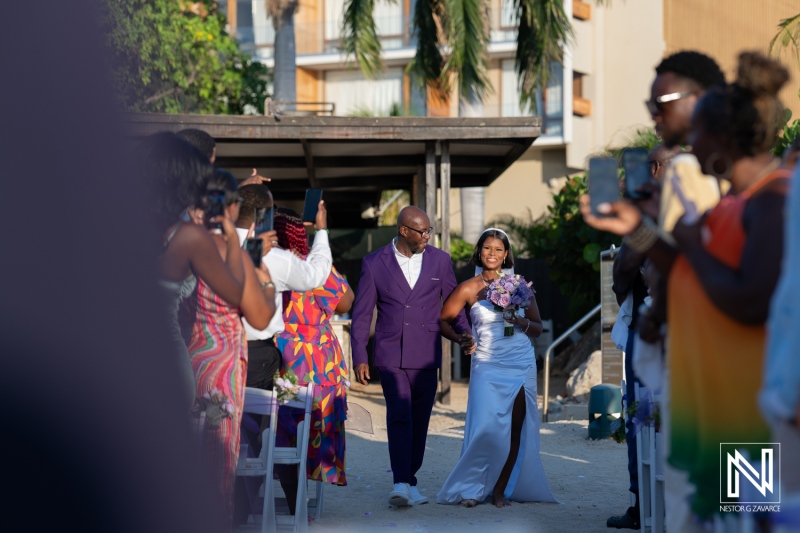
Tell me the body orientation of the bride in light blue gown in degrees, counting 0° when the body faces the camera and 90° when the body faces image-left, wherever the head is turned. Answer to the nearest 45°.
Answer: approximately 0°

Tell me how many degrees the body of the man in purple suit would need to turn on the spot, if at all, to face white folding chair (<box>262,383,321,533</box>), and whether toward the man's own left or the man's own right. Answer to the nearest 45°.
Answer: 0° — they already face it

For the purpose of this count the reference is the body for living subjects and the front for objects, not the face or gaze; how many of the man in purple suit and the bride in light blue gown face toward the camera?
2

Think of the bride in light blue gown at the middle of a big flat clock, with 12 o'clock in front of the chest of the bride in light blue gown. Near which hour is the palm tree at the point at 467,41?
The palm tree is roughly at 6 o'clock from the bride in light blue gown.

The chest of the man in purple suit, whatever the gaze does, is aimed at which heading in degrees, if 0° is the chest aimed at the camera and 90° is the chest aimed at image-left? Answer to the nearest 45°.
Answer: approximately 0°

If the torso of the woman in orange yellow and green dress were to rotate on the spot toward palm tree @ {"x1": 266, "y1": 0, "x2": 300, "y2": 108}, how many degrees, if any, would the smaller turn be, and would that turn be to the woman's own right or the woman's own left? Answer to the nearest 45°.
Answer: approximately 45° to the woman's own right

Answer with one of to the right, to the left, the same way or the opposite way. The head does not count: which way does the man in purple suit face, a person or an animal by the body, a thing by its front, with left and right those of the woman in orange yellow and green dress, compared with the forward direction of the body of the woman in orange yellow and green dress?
to the left

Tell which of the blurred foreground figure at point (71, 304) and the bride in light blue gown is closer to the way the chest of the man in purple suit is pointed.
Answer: the blurred foreground figure

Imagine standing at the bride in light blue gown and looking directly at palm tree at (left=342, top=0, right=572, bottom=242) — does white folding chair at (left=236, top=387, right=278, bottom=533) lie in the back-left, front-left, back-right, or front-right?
back-left
